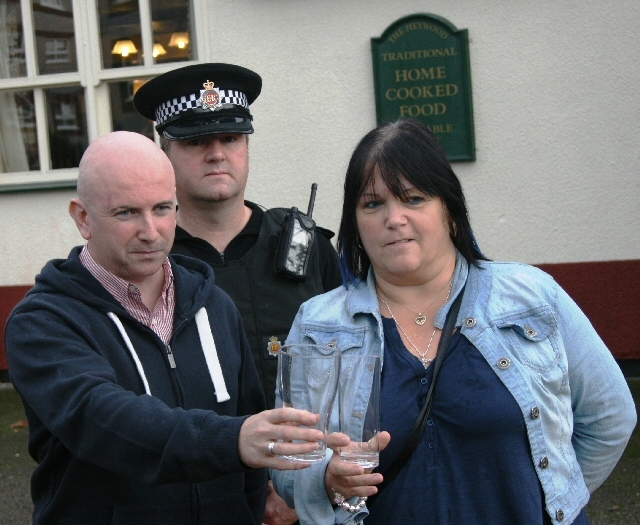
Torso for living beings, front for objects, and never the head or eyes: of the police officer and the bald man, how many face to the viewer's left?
0

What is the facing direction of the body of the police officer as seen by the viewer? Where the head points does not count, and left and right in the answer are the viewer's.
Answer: facing the viewer

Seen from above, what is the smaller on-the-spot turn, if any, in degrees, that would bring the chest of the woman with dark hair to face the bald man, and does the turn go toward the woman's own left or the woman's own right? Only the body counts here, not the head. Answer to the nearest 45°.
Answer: approximately 45° to the woman's own right

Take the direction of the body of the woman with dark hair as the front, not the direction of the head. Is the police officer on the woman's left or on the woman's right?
on the woman's right

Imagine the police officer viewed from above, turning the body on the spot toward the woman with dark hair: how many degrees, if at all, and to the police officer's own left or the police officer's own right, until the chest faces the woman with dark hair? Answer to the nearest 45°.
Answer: approximately 45° to the police officer's own left

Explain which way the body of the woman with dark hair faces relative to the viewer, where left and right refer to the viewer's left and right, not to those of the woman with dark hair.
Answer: facing the viewer and to the left of the viewer

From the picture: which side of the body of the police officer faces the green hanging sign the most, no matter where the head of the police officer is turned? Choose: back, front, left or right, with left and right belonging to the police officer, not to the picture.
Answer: back

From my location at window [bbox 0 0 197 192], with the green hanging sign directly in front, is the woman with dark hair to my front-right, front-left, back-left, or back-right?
front-right

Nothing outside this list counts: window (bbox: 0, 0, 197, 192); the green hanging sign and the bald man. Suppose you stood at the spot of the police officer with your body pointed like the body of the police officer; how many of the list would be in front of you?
1

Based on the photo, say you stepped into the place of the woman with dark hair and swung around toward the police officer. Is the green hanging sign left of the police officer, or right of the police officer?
right

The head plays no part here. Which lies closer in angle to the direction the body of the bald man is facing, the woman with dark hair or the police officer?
the woman with dark hair

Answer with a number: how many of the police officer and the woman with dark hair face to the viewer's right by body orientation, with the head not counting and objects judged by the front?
0

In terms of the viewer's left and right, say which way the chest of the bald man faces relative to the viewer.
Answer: facing the viewer and to the right of the viewer

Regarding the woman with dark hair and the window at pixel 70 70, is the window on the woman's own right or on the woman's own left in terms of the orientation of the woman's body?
on the woman's own right

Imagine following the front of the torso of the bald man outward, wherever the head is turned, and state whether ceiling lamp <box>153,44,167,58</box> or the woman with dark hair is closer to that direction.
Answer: the woman with dark hair

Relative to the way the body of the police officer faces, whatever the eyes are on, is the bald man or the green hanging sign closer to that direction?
the bald man

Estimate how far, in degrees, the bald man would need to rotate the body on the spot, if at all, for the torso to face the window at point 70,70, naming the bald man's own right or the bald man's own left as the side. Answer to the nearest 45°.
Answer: approximately 135° to the bald man's own left
